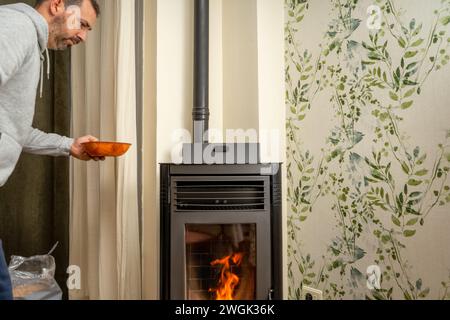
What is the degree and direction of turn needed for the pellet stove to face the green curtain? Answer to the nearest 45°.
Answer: approximately 135° to its right

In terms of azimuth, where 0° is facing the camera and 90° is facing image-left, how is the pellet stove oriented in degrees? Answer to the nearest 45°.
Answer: approximately 0°

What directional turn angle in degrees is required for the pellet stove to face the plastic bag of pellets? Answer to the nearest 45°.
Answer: approximately 90° to its right
